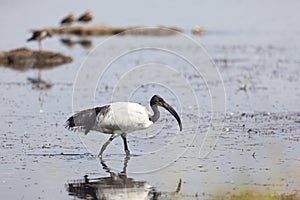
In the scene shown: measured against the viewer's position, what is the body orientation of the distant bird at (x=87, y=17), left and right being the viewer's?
facing to the right of the viewer
